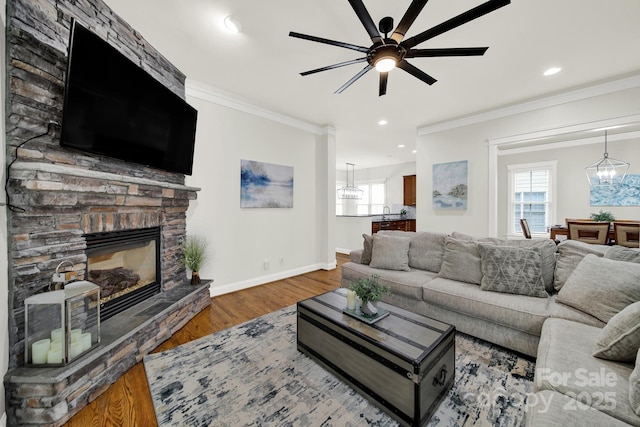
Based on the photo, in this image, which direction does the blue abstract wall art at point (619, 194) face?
toward the camera

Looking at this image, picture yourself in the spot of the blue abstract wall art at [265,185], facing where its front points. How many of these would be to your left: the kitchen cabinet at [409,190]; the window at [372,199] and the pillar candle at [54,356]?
2

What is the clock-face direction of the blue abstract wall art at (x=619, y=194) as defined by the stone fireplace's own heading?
The blue abstract wall art is roughly at 11 o'clock from the stone fireplace.

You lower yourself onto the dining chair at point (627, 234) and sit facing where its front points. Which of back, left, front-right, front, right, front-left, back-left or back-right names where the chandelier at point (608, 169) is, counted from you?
front

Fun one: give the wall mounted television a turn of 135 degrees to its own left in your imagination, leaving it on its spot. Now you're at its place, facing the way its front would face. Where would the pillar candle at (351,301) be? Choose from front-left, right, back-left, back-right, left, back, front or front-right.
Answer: back-right

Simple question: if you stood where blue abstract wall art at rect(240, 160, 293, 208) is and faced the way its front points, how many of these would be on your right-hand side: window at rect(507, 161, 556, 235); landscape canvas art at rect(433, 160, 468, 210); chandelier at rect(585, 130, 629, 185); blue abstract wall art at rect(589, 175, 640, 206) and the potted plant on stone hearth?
1

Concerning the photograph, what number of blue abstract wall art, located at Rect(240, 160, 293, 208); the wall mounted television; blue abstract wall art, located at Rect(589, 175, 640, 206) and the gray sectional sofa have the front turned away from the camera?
0

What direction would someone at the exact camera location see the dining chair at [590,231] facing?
facing away from the viewer

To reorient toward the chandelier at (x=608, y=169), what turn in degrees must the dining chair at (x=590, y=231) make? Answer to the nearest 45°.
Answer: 0° — it already faces it

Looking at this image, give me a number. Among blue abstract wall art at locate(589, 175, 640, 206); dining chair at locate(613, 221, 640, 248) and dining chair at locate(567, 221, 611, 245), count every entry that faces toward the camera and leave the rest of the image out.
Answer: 1

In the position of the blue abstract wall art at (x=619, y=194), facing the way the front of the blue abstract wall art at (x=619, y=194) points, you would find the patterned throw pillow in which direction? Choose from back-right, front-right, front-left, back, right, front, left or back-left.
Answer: front

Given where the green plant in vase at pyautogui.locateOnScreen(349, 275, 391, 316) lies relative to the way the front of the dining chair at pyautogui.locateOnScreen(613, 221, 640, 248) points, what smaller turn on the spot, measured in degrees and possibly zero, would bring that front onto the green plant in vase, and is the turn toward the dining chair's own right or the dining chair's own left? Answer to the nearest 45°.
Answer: approximately 180°

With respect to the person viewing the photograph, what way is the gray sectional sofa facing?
facing the viewer and to the left of the viewer

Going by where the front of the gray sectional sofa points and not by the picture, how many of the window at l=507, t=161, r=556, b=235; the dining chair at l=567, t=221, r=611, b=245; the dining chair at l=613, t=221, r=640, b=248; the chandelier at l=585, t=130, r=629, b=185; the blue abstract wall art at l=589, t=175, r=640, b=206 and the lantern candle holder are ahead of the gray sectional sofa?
1

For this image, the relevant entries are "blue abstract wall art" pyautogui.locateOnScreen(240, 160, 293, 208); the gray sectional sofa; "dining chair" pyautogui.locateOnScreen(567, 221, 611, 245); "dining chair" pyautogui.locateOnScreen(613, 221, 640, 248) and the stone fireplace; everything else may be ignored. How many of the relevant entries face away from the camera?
2

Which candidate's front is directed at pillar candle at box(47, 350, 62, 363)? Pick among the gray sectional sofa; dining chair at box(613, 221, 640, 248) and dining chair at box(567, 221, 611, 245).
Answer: the gray sectional sofa

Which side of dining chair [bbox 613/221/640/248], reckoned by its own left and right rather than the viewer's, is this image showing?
back

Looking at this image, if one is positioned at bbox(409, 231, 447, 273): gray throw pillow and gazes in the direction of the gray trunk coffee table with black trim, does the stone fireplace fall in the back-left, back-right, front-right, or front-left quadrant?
front-right

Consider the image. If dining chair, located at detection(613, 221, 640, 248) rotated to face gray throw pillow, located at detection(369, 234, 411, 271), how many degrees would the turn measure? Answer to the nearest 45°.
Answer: approximately 135° to its left
